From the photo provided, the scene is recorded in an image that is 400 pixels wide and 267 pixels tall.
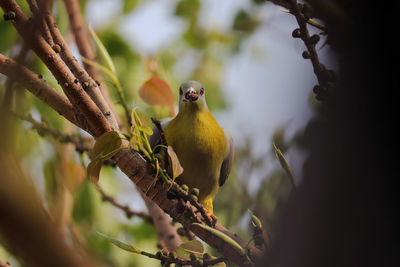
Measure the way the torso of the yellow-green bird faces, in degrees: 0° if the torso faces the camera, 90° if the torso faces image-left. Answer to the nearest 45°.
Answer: approximately 0°

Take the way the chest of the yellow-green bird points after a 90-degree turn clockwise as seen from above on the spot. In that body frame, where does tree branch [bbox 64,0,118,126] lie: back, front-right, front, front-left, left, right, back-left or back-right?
front-right
